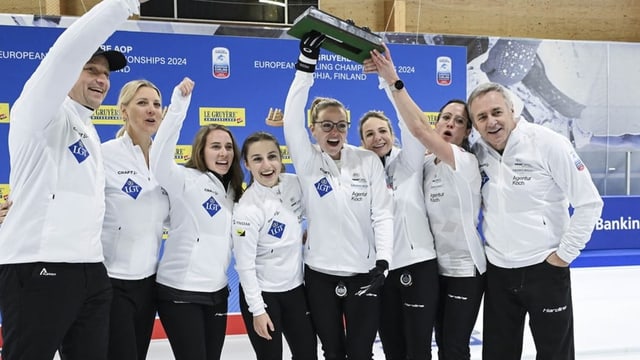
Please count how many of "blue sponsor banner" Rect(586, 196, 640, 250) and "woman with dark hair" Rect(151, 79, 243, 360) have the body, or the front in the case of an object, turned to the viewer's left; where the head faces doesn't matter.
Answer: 0

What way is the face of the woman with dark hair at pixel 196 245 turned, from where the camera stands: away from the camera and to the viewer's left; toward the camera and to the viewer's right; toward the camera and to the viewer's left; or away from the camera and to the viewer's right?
toward the camera and to the viewer's right

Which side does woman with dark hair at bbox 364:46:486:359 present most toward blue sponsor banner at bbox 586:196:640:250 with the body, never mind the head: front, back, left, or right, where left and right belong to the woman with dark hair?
back

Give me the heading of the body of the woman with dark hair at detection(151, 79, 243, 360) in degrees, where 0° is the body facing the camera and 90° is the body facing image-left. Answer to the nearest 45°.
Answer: approximately 315°

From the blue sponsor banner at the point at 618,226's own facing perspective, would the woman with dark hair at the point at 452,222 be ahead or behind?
ahead

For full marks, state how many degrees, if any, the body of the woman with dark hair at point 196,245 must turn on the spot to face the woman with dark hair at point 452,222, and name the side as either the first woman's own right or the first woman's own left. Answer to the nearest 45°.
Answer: approximately 45° to the first woman's own left

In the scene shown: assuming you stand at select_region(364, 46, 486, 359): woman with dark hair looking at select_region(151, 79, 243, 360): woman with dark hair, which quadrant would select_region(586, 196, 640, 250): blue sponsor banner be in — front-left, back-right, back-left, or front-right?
back-right

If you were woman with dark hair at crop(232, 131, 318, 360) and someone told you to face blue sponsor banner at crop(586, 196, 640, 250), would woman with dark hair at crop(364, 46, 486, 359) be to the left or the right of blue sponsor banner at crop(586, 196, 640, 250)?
right

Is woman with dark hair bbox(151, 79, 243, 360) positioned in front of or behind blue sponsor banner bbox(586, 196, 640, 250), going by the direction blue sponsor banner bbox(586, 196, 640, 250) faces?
in front

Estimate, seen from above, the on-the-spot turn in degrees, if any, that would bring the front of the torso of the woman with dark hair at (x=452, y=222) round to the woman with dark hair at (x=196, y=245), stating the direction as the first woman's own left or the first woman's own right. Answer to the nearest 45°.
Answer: approximately 45° to the first woman's own right

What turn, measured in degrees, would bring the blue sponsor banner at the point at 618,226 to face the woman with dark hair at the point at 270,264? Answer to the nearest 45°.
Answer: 0° — it already faces them

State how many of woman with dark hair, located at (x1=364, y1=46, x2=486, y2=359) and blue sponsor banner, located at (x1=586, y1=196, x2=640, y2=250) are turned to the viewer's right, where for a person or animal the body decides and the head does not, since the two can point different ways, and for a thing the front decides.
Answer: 0
